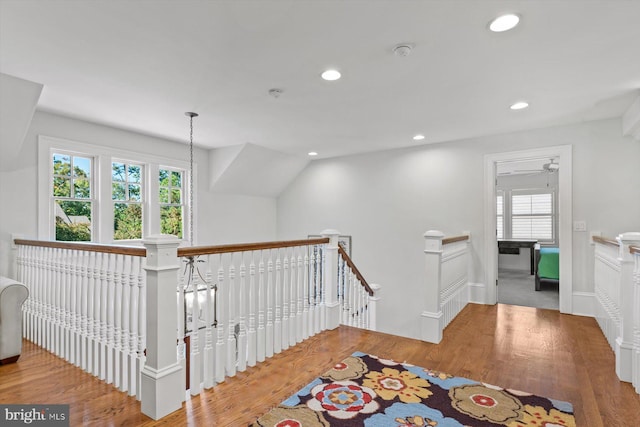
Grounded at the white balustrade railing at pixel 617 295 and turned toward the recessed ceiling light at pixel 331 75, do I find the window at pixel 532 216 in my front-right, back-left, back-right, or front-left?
back-right
